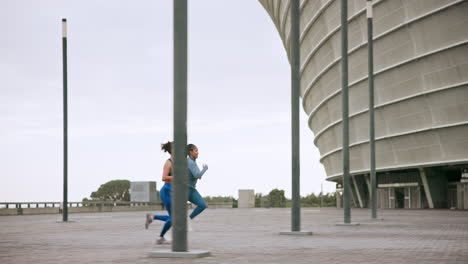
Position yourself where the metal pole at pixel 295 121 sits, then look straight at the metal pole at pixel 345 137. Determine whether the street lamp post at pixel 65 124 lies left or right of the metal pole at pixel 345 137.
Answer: left

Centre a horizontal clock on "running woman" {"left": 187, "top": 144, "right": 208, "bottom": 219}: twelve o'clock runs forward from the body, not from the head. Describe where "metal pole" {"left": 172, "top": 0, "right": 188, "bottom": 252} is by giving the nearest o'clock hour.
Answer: The metal pole is roughly at 3 o'clock from the running woman.

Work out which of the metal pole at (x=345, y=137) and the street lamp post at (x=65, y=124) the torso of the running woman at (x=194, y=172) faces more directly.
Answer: the metal pole

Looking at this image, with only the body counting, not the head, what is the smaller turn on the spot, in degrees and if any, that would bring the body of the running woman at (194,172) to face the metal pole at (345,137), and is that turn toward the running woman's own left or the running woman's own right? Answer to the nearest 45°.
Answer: approximately 45° to the running woman's own left

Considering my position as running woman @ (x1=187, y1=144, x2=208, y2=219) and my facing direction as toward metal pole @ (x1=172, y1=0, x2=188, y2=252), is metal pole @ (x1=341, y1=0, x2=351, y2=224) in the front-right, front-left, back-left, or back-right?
back-left
